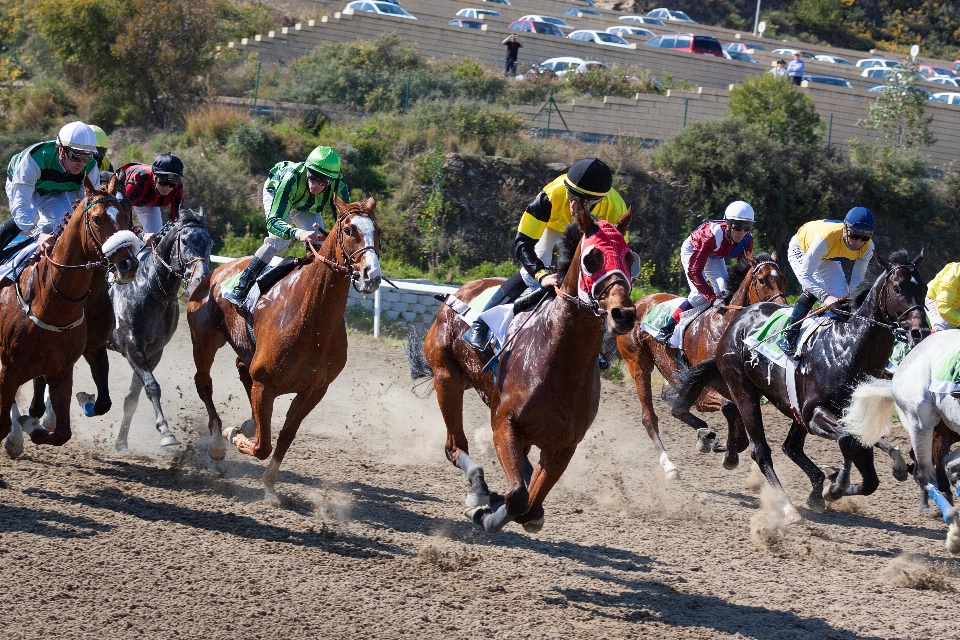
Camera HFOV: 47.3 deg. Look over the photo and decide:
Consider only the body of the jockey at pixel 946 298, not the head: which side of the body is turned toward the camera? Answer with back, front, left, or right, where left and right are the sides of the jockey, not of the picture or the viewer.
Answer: right

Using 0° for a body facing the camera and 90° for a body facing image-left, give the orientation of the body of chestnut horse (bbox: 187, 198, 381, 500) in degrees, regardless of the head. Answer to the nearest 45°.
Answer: approximately 315°

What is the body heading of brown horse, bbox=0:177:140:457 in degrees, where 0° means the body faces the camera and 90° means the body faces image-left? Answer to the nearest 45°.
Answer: approximately 315°

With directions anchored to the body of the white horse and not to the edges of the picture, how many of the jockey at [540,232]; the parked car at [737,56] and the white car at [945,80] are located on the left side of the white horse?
2

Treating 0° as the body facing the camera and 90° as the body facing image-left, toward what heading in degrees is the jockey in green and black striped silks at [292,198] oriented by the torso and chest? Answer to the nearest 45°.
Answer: approximately 315°

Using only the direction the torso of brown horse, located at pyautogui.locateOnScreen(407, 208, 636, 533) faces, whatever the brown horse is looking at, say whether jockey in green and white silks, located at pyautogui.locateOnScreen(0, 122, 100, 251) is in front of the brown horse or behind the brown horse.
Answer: behind

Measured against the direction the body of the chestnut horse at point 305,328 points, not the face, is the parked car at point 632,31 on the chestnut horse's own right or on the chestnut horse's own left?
on the chestnut horse's own left

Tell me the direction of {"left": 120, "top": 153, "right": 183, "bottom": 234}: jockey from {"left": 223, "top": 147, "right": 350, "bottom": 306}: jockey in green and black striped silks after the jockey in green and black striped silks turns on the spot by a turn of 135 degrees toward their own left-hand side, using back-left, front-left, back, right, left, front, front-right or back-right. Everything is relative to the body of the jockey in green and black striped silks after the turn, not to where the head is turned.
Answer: front-left
